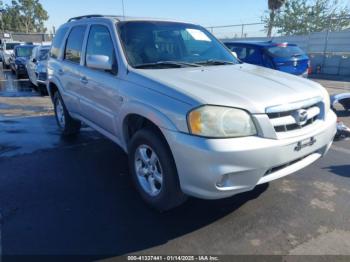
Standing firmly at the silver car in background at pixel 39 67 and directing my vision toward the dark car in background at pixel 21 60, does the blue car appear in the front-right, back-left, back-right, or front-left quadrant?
back-right

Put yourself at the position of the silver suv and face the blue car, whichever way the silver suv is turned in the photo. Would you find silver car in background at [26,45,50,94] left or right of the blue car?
left

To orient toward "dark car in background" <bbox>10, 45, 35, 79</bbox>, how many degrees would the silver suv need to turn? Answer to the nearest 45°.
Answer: approximately 180°

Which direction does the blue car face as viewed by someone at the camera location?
facing away from the viewer and to the left of the viewer

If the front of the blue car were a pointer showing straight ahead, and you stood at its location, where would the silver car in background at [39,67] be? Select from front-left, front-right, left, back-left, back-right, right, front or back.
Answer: front-left

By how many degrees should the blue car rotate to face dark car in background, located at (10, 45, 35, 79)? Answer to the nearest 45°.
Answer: approximately 45° to its left

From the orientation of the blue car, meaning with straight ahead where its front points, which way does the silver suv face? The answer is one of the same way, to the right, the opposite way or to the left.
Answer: the opposite way

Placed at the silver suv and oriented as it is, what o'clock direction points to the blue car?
The blue car is roughly at 8 o'clock from the silver suv.

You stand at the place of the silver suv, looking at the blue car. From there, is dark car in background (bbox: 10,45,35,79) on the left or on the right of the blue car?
left

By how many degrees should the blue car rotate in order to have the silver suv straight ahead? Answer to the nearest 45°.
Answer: approximately 135° to its left

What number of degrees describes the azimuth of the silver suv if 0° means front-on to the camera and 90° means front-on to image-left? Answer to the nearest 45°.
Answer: approximately 315°

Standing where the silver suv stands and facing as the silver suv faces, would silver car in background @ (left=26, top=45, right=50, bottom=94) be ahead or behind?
behind
